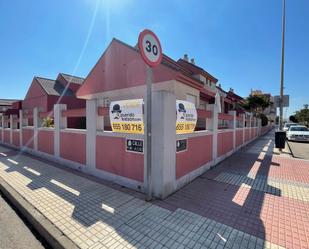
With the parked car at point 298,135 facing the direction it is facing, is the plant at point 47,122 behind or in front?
in front

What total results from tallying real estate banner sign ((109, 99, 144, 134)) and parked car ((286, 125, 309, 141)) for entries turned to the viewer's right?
0

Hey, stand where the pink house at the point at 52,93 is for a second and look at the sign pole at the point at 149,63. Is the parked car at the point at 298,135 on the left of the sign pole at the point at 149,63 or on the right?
left

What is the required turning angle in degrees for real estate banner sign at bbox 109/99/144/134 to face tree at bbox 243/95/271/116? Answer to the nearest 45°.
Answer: approximately 180°

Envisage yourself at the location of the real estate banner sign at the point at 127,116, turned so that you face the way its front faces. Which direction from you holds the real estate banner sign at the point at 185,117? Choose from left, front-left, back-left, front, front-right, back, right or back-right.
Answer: back-left

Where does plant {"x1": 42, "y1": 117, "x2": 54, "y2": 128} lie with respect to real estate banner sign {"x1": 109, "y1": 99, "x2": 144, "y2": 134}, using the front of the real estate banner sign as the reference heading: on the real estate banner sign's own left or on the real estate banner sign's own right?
on the real estate banner sign's own right
